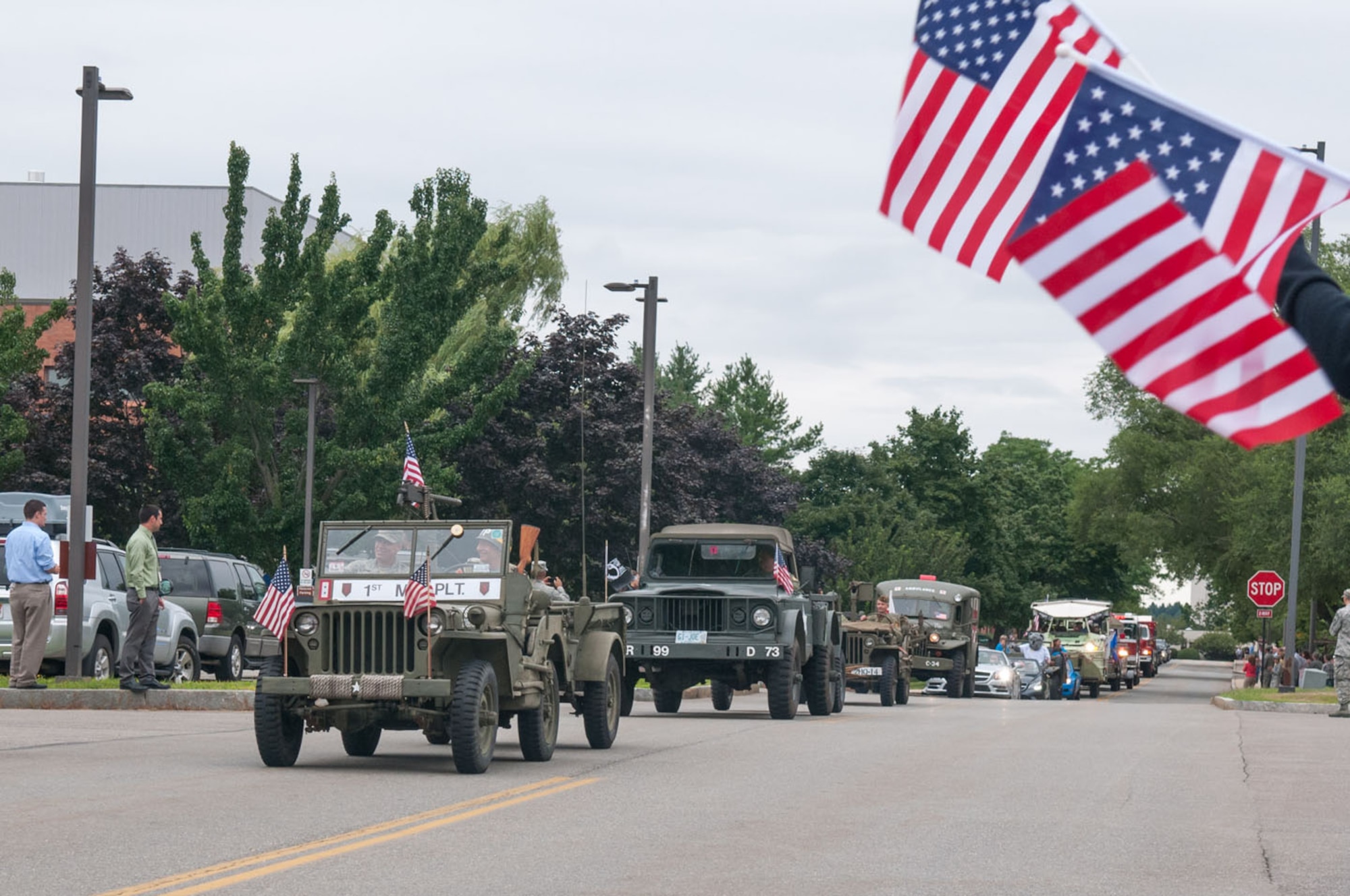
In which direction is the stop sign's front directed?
toward the camera

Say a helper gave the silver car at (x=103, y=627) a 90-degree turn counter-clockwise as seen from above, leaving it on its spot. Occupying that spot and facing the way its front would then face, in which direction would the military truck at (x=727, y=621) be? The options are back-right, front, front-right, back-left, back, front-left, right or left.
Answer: back-right

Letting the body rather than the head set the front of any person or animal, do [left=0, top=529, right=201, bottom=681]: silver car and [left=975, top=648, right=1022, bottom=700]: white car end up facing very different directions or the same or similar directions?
very different directions

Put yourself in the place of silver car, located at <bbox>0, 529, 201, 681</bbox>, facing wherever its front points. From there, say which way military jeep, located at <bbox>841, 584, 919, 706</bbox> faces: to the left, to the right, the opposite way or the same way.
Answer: the opposite way

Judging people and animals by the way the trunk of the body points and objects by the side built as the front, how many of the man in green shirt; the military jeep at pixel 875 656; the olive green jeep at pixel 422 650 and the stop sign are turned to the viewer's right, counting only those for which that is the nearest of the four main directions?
1

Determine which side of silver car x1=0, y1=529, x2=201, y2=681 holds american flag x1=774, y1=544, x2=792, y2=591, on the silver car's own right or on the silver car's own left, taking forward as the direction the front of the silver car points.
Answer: on the silver car's own right

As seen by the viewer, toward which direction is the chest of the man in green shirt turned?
to the viewer's right

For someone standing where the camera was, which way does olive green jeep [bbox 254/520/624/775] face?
facing the viewer and to the left of the viewer

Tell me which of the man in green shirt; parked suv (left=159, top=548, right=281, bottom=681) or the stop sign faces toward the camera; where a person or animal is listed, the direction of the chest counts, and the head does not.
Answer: the stop sign

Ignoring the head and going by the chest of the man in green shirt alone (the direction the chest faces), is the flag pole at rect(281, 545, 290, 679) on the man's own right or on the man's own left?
on the man's own right

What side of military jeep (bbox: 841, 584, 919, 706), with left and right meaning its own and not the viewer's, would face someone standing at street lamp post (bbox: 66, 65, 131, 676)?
front

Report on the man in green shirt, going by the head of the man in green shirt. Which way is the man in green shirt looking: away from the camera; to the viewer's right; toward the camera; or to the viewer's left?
to the viewer's right

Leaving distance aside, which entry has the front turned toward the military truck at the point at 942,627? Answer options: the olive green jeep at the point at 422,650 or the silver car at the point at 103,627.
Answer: the silver car

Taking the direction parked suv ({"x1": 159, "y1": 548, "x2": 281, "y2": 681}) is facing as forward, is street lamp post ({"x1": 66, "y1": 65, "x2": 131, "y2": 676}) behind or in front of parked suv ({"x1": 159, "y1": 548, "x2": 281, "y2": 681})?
behind

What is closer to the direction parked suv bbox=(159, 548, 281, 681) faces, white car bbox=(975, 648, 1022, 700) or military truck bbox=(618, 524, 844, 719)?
the white car

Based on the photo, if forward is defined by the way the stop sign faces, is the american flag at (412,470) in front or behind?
in front

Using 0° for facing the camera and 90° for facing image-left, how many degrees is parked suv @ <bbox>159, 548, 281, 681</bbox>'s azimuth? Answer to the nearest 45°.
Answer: approximately 225°
